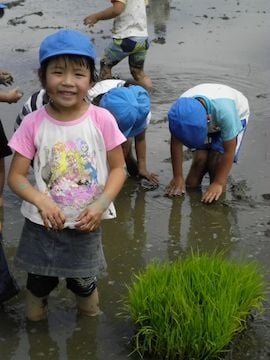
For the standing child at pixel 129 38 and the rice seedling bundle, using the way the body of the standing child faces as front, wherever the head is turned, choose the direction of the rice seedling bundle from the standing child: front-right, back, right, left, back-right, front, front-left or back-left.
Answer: back-left

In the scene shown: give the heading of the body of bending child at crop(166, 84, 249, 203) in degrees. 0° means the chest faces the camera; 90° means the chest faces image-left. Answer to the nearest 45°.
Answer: approximately 45°

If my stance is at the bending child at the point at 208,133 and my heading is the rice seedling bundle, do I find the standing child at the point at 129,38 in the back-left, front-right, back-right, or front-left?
back-right

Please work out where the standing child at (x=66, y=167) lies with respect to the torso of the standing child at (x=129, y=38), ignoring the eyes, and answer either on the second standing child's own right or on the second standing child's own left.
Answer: on the second standing child's own left

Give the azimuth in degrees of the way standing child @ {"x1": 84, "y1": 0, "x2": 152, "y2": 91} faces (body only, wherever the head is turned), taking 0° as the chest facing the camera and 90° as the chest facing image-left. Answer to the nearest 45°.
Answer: approximately 135°

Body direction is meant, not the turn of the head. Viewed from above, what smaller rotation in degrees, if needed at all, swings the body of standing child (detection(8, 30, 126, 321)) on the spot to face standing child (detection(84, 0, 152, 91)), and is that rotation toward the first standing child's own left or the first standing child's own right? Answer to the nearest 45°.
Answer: approximately 180°

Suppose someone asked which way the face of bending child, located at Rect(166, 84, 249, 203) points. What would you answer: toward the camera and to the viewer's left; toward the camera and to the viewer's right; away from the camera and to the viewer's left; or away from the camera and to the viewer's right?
toward the camera and to the viewer's left

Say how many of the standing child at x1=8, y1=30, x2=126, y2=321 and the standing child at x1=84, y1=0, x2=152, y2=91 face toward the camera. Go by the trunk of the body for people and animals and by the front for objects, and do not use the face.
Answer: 1

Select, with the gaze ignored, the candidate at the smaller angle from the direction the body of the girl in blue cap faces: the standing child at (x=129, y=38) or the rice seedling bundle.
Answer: the rice seedling bundle

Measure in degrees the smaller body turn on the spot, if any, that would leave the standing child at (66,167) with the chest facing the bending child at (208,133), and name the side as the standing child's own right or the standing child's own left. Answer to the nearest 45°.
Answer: approximately 135° to the standing child's own left

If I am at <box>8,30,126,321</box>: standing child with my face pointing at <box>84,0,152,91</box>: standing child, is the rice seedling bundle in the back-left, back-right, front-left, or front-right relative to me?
back-right

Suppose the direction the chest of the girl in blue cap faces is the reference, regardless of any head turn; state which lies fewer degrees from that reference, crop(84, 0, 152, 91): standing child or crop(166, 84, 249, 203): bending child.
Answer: the bending child
